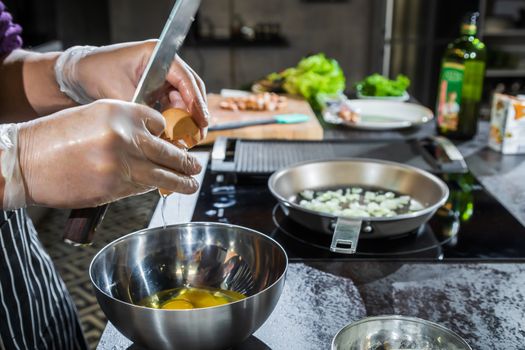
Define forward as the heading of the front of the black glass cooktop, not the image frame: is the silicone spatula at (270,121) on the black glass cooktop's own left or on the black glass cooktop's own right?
on the black glass cooktop's own right

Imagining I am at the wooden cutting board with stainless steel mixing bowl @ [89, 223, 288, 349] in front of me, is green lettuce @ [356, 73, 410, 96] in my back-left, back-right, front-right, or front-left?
back-left
